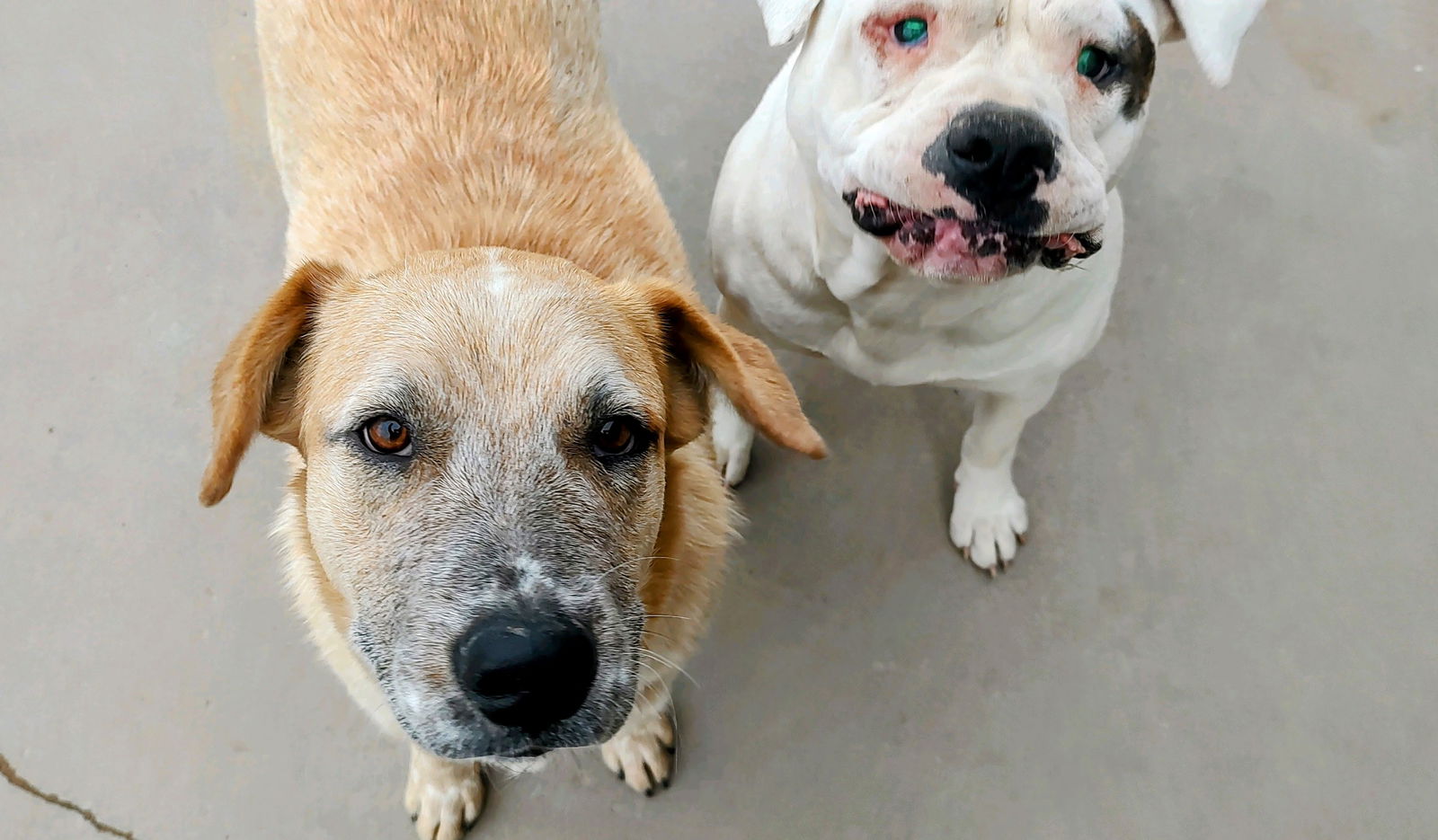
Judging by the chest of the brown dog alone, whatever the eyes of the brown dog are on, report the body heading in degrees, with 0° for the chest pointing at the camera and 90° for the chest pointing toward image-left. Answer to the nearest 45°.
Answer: approximately 0°
